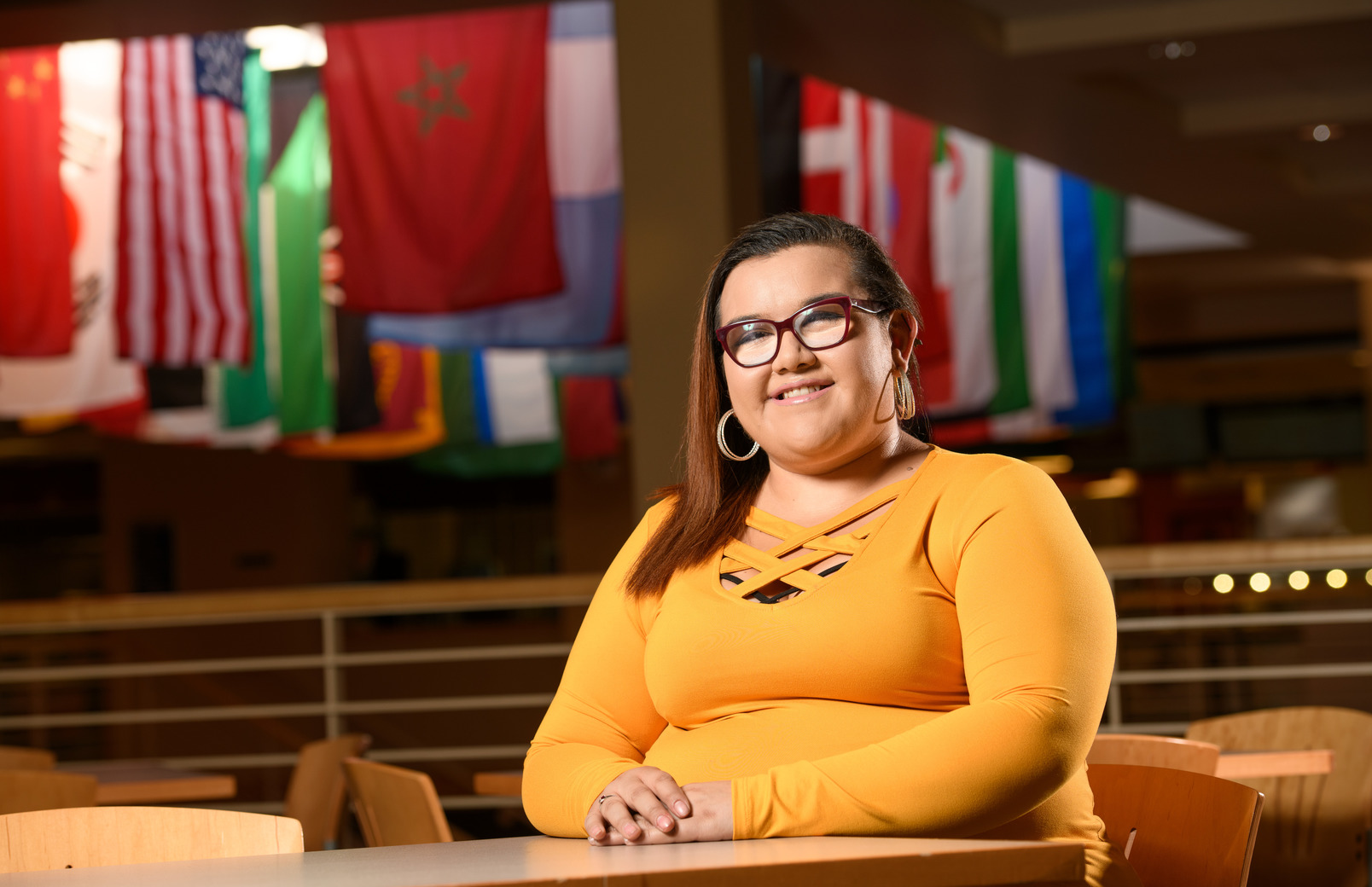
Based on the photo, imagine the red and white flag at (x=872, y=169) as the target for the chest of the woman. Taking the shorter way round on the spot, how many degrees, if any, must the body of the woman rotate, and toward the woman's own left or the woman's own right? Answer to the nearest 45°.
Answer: approximately 135° to the woman's own right

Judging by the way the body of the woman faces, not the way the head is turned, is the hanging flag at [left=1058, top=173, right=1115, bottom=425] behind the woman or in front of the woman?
behind

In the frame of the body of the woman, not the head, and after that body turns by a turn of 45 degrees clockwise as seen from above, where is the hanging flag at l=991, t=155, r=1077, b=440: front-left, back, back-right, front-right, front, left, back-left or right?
right

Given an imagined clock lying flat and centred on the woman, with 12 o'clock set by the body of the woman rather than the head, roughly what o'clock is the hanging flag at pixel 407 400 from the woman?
The hanging flag is roughly at 4 o'clock from the woman.

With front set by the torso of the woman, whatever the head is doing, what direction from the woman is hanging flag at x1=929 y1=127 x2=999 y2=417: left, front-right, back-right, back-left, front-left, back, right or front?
back-right

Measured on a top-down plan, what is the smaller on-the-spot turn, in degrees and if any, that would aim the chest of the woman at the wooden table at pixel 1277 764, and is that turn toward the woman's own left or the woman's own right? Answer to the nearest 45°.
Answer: approximately 180°

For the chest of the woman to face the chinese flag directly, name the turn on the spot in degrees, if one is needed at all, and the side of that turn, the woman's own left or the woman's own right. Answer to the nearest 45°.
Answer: approximately 90° to the woman's own right

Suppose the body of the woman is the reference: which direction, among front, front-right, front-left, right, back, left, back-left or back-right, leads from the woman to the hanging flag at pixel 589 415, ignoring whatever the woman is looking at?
back-right

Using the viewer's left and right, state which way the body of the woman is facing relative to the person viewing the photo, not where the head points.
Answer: facing the viewer and to the left of the viewer

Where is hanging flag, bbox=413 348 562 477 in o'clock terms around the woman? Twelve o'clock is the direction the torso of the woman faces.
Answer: The hanging flag is roughly at 4 o'clock from the woman.
